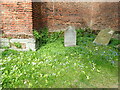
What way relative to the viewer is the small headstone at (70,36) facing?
toward the camera

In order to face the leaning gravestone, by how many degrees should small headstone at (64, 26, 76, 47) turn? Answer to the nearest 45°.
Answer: approximately 135° to its left
